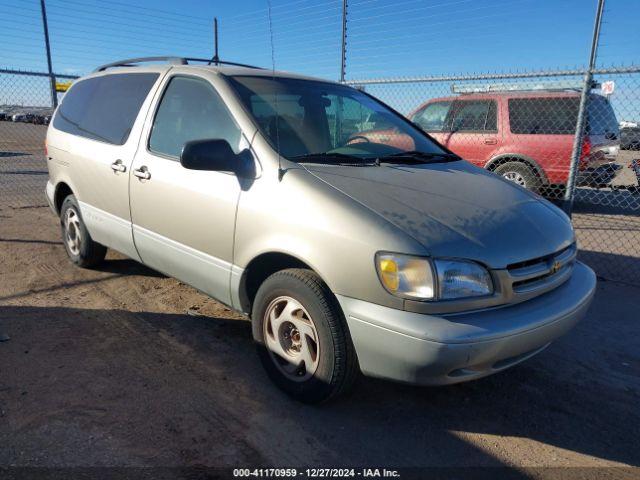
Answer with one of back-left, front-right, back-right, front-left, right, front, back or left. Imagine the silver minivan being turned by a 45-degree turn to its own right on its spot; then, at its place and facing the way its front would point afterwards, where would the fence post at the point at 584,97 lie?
back-left

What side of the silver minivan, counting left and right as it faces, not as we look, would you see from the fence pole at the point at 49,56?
back

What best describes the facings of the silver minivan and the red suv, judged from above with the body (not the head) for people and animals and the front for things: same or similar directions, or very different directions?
very different directions

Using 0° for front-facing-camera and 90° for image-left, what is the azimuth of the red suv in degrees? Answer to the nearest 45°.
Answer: approximately 135°

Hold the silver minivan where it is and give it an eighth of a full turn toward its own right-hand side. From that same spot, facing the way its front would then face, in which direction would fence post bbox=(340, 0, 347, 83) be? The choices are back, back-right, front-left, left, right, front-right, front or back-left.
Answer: back

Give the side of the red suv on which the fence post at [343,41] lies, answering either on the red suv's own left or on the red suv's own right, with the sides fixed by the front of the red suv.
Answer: on the red suv's own left

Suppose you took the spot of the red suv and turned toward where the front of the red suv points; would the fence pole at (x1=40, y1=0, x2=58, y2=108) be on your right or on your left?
on your left

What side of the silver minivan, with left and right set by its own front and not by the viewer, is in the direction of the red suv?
left

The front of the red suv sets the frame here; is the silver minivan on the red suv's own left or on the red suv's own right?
on the red suv's own left
